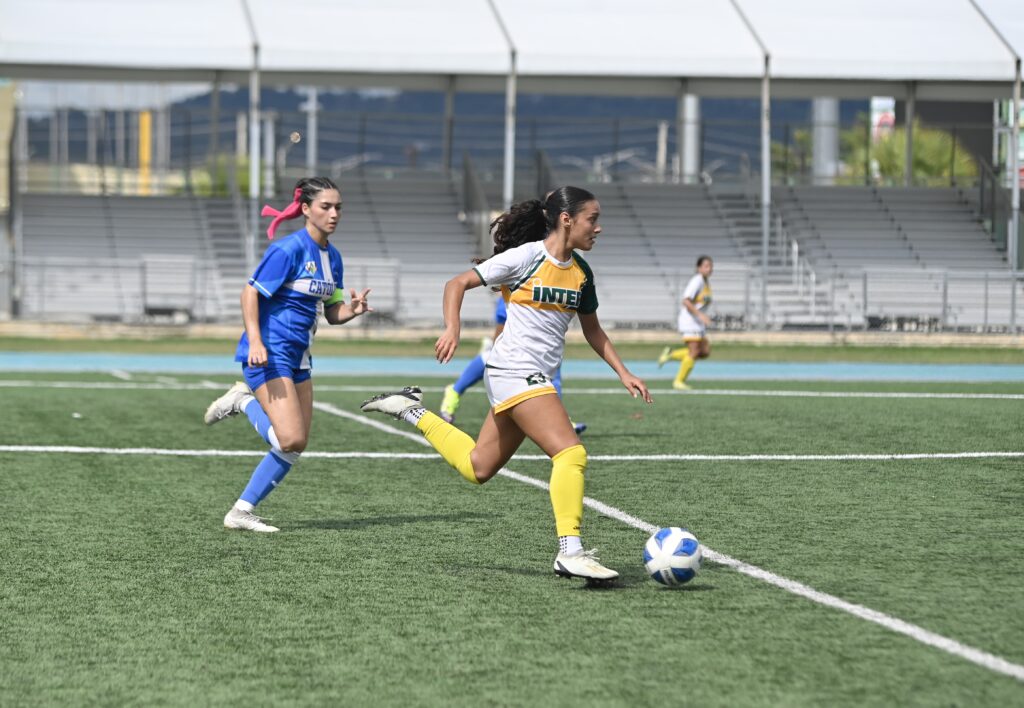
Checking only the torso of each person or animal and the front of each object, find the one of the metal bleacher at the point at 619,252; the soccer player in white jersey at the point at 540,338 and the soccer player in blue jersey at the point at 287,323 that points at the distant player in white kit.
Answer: the metal bleacher

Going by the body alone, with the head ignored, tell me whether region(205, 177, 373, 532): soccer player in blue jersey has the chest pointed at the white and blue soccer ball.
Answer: yes

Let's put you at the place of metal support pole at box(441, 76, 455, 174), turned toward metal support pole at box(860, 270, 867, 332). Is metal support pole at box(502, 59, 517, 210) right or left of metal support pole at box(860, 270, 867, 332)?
right

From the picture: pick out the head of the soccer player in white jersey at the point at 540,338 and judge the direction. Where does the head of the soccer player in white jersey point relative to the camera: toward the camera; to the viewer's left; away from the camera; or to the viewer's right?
to the viewer's right

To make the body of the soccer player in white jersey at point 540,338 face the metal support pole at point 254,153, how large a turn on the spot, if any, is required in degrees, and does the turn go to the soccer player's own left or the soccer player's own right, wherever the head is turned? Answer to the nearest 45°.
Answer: approximately 135° to the soccer player's own left

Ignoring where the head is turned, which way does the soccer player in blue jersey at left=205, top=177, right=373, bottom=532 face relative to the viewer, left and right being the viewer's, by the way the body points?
facing the viewer and to the right of the viewer

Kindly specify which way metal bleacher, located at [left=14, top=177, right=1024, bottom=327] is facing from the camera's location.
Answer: facing the viewer

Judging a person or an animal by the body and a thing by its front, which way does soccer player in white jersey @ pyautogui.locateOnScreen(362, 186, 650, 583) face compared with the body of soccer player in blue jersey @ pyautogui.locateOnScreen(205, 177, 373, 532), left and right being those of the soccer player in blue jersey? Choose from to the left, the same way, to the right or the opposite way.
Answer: the same way

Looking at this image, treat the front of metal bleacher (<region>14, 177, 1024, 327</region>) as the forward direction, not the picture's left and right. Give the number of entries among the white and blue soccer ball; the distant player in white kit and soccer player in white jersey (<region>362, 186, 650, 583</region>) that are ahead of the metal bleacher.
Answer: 3

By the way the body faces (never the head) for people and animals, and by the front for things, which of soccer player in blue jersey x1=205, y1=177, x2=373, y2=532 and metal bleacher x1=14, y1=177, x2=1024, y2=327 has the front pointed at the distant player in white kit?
the metal bleacher

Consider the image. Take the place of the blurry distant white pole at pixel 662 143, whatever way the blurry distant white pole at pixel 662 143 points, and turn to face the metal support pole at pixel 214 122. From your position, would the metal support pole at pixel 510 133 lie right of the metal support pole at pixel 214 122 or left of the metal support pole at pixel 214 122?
left

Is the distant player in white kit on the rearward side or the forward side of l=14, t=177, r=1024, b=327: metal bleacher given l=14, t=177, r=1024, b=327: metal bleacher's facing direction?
on the forward side

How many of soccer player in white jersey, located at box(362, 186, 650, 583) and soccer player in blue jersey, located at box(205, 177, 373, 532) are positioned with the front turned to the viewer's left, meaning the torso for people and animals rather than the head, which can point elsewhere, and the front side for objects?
0

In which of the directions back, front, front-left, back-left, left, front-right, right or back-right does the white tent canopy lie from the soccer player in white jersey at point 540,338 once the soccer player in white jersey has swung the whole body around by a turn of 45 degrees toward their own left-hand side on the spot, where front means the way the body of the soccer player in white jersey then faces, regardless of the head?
left

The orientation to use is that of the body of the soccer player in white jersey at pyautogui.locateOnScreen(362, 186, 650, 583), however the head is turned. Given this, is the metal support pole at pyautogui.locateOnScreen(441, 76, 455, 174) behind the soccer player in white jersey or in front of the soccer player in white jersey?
behind

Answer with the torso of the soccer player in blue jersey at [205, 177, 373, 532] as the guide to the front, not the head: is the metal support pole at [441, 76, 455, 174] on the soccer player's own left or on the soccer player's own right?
on the soccer player's own left

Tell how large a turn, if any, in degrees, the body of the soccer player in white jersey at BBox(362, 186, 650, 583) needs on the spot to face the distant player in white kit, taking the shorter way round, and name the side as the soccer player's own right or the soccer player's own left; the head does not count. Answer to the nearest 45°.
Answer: approximately 135° to the soccer player's own left
